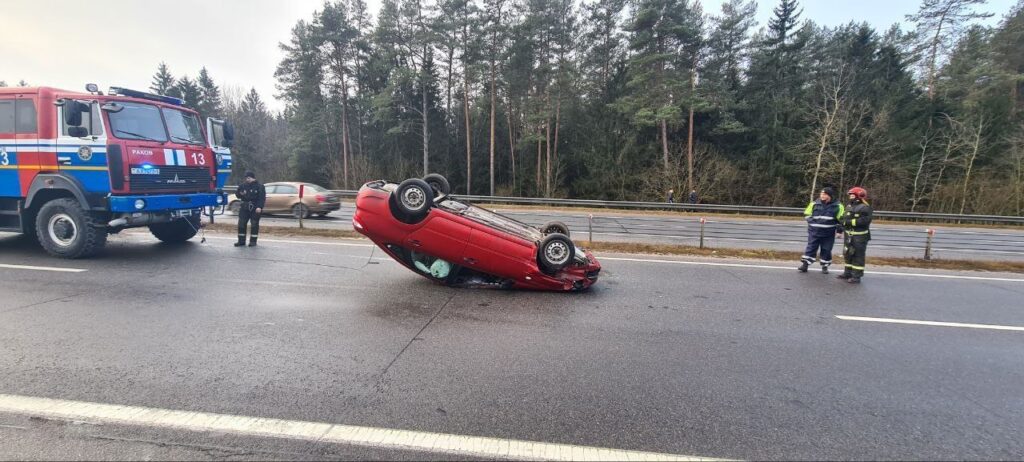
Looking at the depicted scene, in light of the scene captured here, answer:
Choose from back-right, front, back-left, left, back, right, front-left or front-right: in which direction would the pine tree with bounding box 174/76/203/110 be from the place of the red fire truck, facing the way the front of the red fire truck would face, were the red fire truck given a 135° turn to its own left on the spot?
front

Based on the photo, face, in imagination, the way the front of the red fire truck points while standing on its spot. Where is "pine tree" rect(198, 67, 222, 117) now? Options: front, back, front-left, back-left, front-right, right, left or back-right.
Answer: back-left

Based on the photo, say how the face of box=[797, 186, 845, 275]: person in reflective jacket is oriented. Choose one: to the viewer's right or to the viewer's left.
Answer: to the viewer's left

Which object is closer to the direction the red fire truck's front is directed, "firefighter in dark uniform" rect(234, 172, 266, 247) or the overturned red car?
the overturned red car

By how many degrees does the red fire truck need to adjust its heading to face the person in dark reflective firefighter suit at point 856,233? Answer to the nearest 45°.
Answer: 0° — it already faces them

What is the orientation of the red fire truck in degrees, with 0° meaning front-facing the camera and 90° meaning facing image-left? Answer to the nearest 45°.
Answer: approximately 315°
